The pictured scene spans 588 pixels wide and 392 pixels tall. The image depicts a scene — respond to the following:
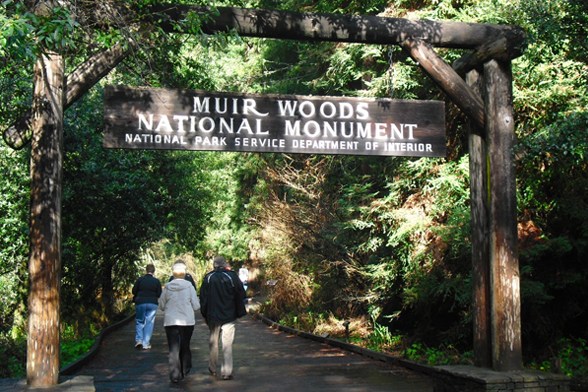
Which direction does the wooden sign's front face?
toward the camera

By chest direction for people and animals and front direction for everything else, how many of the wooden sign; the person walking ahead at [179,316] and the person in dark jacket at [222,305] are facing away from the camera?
2

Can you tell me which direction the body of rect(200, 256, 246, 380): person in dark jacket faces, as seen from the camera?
away from the camera

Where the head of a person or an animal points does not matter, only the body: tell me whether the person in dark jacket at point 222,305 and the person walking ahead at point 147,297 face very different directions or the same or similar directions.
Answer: same or similar directions

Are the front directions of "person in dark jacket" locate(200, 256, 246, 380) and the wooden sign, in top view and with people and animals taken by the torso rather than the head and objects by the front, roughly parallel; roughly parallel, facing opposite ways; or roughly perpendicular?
roughly parallel, facing opposite ways

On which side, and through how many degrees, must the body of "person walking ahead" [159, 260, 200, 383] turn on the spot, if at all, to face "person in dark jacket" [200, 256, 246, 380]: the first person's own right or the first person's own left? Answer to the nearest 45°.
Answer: approximately 90° to the first person's own right

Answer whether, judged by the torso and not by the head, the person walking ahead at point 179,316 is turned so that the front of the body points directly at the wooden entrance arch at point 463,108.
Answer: no

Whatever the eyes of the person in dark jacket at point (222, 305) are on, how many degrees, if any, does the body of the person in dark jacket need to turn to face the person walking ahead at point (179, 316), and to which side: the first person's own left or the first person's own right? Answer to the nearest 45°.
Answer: approximately 90° to the first person's own left

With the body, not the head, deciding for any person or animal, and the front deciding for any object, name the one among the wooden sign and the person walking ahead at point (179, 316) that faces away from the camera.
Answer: the person walking ahead

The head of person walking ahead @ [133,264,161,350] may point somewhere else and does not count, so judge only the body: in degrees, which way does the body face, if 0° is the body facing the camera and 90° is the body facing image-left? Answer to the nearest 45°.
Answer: approximately 180°

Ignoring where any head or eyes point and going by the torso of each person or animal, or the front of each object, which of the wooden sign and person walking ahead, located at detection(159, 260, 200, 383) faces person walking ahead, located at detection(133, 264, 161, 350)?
person walking ahead, located at detection(159, 260, 200, 383)

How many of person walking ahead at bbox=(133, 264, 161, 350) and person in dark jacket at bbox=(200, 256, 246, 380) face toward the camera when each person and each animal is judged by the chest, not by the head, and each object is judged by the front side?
0

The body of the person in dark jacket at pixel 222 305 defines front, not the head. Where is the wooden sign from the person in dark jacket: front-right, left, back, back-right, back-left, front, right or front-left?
back

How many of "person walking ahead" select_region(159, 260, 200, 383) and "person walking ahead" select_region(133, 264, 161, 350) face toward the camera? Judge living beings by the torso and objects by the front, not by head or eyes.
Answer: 0
